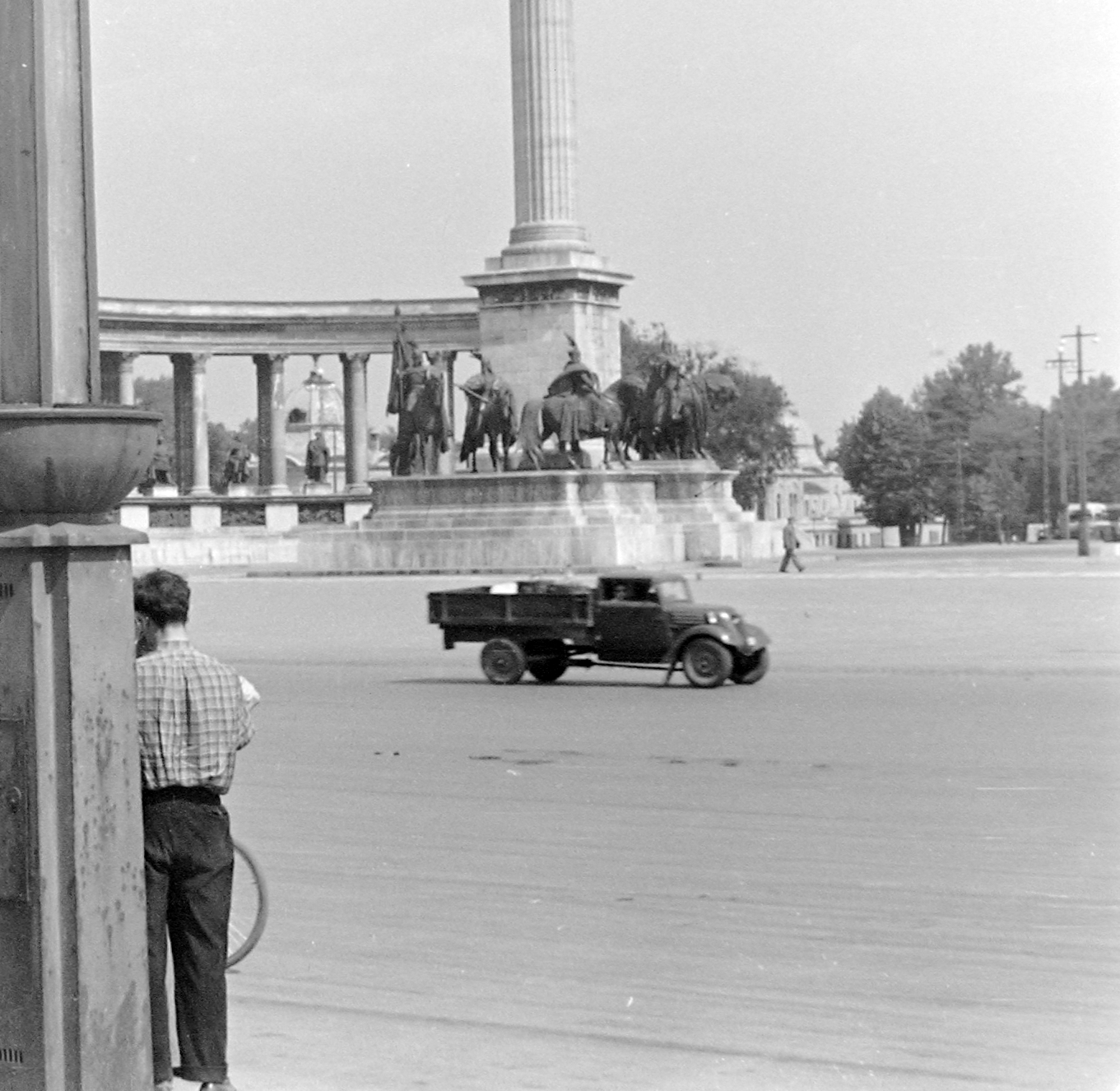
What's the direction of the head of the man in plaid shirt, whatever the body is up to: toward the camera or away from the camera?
away from the camera

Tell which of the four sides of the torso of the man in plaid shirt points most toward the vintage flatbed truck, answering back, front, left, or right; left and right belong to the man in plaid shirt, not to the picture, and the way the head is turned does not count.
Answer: front

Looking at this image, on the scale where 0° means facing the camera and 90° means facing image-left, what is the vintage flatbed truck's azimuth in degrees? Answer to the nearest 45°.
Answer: approximately 315°

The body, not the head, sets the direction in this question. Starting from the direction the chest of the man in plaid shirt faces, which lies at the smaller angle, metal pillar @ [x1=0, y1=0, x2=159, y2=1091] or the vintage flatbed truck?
the vintage flatbed truck

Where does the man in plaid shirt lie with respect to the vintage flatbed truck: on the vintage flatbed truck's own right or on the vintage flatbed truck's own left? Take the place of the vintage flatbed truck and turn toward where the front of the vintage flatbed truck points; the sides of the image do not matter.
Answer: on the vintage flatbed truck's own right

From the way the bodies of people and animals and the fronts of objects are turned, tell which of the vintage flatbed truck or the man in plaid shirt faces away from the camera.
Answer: the man in plaid shirt

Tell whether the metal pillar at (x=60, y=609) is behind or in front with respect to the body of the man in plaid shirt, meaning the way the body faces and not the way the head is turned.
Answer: behind

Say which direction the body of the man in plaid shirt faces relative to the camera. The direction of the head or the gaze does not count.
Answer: away from the camera

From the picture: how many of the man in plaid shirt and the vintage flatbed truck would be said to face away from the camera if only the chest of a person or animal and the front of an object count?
1
